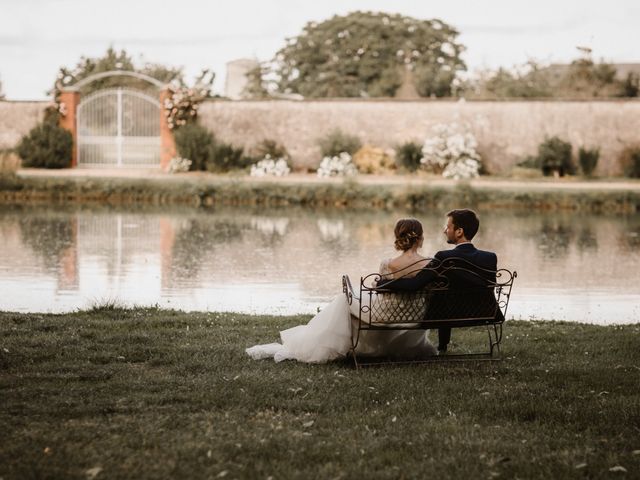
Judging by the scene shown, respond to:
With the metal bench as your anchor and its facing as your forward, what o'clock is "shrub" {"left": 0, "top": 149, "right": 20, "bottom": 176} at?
The shrub is roughly at 11 o'clock from the metal bench.

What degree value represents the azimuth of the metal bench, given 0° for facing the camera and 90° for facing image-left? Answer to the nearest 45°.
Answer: approximately 180°

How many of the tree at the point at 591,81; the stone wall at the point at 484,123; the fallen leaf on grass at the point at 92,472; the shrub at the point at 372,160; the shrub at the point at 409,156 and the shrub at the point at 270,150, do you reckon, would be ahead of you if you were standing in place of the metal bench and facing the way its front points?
5

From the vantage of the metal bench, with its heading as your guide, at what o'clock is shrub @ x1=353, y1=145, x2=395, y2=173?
The shrub is roughly at 12 o'clock from the metal bench.

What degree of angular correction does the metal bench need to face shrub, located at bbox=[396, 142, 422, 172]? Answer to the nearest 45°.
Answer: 0° — it already faces it

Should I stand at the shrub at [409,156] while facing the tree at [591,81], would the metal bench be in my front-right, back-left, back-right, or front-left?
back-right

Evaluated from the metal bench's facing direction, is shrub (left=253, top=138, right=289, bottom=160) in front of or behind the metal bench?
in front

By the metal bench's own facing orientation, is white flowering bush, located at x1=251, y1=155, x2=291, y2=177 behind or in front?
in front

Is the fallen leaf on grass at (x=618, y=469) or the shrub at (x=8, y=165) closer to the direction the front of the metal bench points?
the shrub

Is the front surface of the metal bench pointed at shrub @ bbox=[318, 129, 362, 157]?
yes

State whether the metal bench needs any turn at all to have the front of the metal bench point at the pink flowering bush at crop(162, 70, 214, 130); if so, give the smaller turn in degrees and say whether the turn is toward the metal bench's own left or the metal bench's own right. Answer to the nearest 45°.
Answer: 0° — it already faces it

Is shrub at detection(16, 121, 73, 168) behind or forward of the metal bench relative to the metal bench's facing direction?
forward
